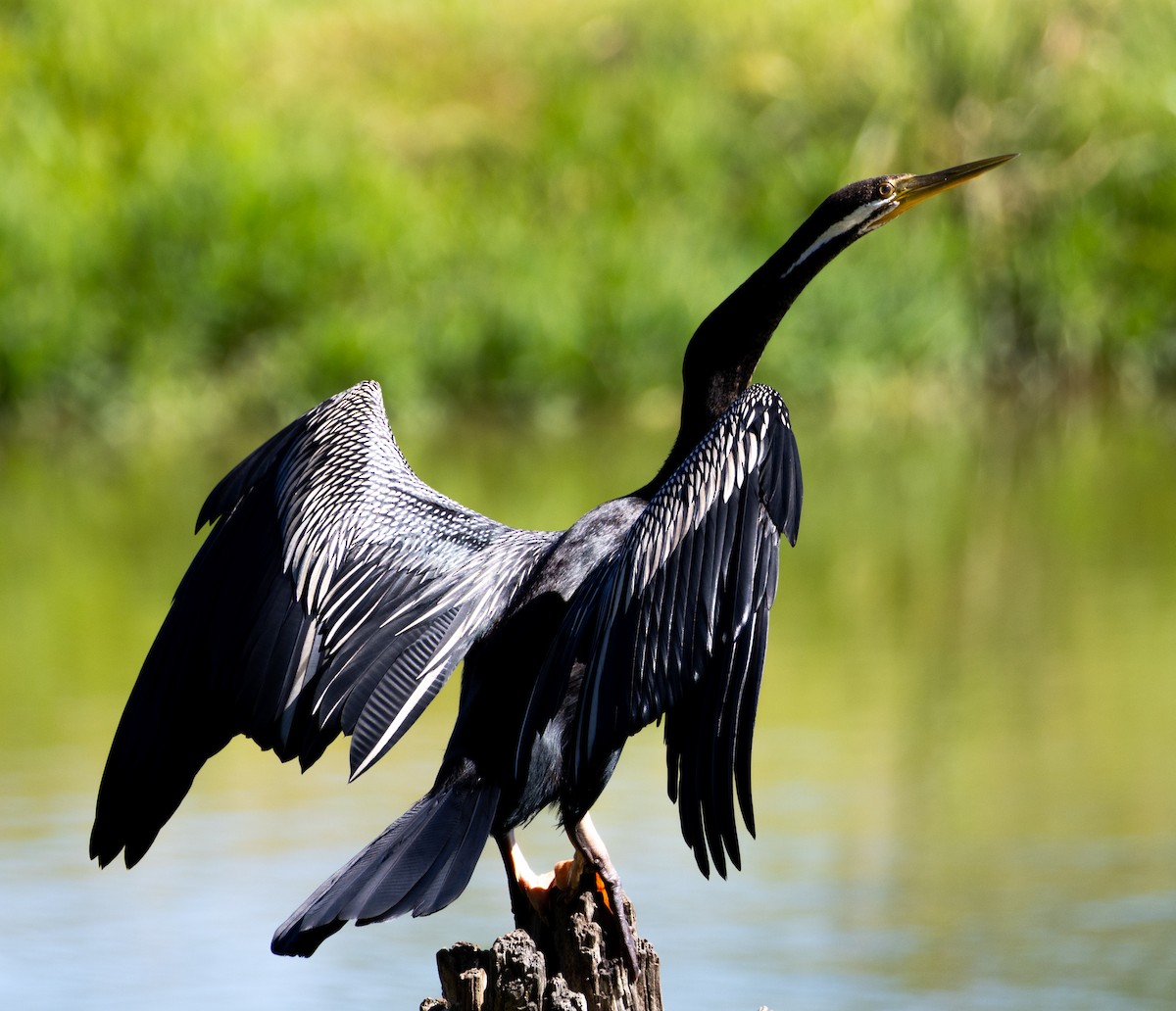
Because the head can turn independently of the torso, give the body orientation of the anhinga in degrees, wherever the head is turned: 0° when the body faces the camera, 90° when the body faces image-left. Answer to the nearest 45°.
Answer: approximately 225°
